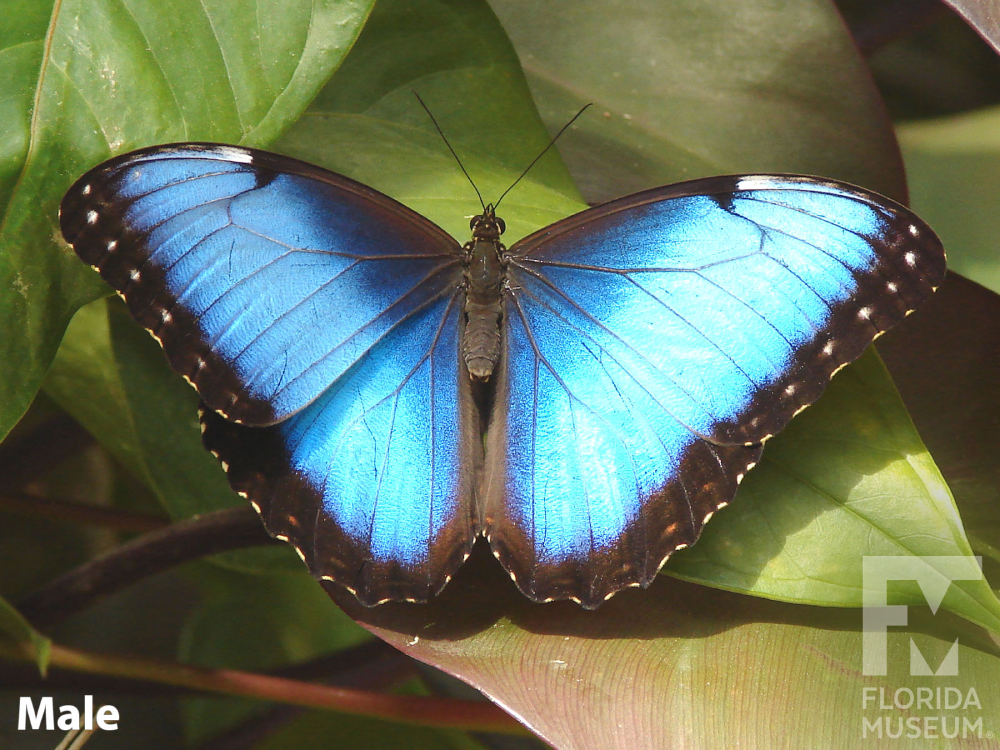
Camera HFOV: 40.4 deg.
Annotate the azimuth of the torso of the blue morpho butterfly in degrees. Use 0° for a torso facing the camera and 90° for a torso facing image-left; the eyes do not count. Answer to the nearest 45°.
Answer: approximately 180°
